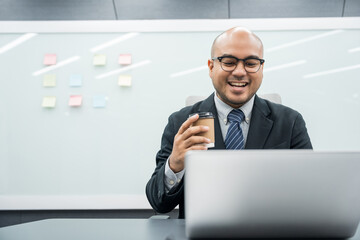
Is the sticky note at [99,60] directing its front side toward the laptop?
yes

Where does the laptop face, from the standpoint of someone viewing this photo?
facing away from the viewer

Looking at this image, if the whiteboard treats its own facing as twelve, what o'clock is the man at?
The man is roughly at 11 o'clock from the whiteboard.

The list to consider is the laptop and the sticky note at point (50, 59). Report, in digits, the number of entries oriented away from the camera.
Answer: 1
